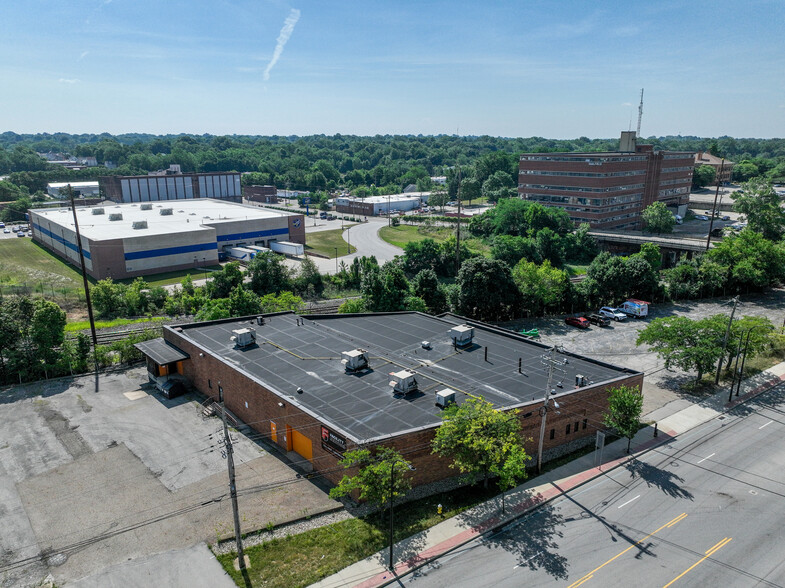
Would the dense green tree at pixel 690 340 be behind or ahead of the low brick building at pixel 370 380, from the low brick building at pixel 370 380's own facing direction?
behind

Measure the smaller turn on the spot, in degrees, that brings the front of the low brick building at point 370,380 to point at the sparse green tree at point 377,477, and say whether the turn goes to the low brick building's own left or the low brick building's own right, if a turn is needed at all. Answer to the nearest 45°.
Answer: approximately 45° to the low brick building's own left
